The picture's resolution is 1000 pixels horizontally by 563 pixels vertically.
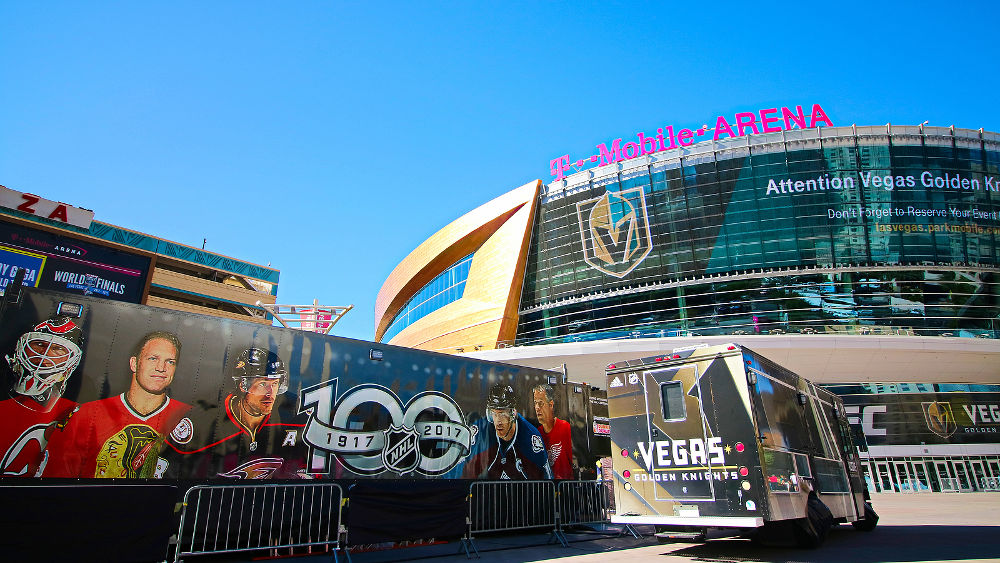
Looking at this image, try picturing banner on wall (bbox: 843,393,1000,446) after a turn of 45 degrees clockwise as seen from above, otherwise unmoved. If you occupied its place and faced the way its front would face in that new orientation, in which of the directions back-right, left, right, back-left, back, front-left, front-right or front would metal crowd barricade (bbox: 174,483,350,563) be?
front-left

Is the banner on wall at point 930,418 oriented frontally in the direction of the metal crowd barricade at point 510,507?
yes

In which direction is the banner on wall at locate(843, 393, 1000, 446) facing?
toward the camera

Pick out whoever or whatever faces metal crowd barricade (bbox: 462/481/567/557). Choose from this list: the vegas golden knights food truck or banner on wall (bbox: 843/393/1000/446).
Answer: the banner on wall

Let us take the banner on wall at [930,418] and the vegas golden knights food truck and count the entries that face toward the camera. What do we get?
1

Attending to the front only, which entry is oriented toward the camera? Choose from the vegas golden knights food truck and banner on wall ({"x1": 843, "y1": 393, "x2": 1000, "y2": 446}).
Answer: the banner on wall

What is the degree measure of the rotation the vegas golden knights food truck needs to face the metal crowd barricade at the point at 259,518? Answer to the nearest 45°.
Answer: approximately 180°

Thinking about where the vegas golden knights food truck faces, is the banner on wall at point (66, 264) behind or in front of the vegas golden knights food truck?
behind

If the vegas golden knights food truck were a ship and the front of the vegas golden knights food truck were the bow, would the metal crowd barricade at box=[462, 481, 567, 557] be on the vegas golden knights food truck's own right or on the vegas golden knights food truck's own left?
on the vegas golden knights food truck's own left

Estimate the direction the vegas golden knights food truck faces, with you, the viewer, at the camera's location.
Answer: facing away from the viewer and to the right of the viewer

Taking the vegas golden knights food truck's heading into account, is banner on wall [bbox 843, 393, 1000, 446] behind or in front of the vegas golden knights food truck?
in front

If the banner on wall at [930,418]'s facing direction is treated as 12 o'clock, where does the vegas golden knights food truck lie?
The vegas golden knights food truck is roughly at 12 o'clock from the banner on wall.
